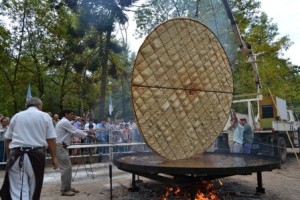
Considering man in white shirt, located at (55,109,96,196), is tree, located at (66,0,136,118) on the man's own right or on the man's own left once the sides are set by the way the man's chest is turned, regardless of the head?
on the man's own left

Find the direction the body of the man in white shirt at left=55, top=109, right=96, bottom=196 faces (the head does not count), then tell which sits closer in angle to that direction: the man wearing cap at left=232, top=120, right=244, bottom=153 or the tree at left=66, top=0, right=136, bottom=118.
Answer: the man wearing cap

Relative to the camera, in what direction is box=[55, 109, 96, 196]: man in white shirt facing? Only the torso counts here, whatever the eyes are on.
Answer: to the viewer's right

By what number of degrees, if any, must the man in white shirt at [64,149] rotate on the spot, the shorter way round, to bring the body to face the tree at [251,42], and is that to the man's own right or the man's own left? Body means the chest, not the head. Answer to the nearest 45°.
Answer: approximately 45° to the man's own left

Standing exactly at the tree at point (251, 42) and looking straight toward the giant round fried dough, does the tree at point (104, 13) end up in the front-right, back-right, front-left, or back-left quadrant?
front-right

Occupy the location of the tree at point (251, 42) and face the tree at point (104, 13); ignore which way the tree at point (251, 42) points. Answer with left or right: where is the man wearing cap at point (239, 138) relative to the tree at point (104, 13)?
left

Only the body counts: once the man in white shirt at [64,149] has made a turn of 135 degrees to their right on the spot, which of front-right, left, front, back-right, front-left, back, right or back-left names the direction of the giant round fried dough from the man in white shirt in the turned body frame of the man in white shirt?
left
